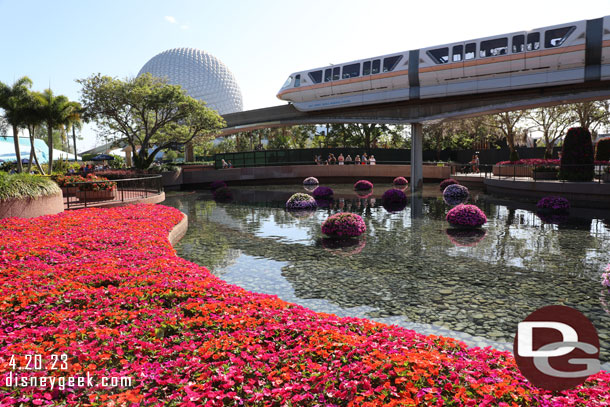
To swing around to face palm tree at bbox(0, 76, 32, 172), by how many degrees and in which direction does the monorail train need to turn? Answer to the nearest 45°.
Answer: approximately 45° to its left

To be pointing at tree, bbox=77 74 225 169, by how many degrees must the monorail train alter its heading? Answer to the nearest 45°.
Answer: approximately 45° to its left

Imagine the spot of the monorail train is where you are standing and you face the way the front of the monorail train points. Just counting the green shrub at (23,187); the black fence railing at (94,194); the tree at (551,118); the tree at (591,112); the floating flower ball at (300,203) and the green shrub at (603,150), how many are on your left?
3

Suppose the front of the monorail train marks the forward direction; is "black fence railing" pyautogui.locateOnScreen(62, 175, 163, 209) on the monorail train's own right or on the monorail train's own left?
on the monorail train's own left

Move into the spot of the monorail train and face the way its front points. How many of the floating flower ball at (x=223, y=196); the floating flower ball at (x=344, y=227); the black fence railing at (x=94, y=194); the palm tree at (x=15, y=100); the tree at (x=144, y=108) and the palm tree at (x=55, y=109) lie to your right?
0

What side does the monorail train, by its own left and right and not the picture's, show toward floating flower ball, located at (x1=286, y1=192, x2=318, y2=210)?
left

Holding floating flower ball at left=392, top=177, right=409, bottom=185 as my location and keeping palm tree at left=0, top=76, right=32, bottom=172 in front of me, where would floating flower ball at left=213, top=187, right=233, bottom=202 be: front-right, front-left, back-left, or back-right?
front-left

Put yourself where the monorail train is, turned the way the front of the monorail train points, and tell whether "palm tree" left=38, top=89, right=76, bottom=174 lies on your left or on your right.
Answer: on your left

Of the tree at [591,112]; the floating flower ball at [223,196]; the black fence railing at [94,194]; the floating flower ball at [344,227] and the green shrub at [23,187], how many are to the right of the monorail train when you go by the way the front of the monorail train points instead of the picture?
1

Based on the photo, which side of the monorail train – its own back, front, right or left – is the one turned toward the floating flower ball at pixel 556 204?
back

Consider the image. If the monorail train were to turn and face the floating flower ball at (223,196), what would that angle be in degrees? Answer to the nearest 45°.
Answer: approximately 45° to its left

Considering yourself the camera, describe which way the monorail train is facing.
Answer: facing away from the viewer and to the left of the viewer

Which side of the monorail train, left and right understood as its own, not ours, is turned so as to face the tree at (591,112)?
right

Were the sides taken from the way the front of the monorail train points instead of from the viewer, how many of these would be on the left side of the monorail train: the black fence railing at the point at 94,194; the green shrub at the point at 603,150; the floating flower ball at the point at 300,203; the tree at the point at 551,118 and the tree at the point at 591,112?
2
